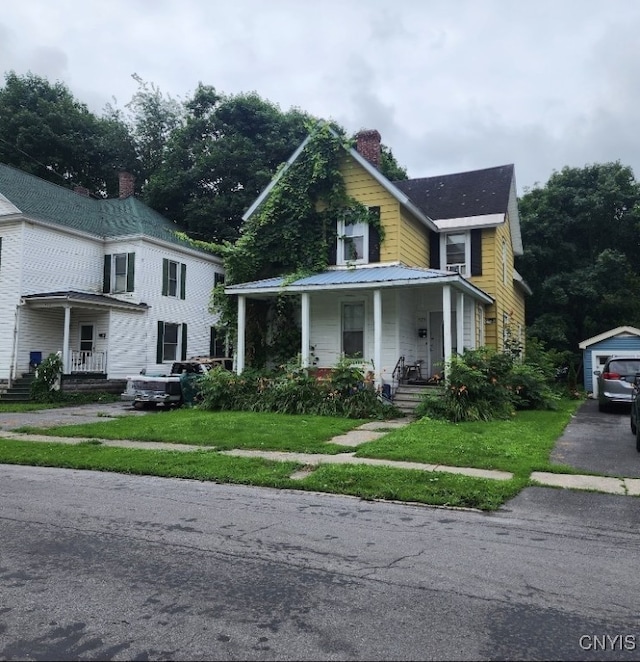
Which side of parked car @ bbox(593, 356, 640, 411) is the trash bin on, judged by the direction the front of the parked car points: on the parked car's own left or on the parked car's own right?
on the parked car's own left

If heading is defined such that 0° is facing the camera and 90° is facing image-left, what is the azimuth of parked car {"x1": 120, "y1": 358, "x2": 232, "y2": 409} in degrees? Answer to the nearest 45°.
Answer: approximately 45°

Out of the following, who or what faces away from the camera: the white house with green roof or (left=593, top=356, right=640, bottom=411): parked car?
the parked car

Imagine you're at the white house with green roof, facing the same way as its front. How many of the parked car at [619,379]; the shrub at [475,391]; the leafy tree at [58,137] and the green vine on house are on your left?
3

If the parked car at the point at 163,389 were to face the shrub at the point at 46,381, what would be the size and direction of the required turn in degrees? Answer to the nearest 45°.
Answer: approximately 90° to its right

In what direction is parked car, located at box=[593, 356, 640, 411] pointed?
away from the camera

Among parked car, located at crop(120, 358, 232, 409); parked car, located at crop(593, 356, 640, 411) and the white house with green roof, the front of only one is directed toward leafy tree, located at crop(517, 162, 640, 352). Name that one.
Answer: parked car, located at crop(593, 356, 640, 411)

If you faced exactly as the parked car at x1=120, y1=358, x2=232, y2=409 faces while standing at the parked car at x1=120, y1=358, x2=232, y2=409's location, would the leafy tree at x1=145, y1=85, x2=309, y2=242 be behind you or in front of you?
behind

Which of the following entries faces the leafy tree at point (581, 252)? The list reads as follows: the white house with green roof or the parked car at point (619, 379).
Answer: the parked car

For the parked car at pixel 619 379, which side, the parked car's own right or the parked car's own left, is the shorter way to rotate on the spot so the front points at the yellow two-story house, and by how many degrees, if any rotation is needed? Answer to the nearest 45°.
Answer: approximately 90° to the parked car's own left

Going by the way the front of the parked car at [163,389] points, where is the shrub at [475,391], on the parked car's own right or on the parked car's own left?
on the parked car's own left

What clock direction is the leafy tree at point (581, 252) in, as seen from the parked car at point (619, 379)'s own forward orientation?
The leafy tree is roughly at 12 o'clock from the parked car.
